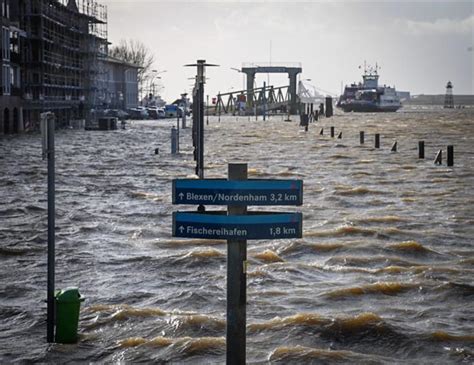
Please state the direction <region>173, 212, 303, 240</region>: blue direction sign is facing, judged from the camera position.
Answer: facing the viewer

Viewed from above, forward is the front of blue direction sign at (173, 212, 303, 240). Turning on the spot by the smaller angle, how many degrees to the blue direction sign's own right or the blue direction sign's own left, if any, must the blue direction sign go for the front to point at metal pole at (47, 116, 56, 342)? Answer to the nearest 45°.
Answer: approximately 135° to the blue direction sign's own right

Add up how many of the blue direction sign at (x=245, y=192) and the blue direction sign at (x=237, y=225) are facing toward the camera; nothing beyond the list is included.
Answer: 2

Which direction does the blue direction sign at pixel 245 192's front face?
toward the camera

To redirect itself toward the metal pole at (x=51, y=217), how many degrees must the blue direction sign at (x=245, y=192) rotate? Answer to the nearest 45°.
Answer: approximately 135° to its right

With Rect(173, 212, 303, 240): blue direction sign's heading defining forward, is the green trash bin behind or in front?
behind

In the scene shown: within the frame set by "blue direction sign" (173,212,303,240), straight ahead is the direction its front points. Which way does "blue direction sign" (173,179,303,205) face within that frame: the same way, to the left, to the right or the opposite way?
the same way
